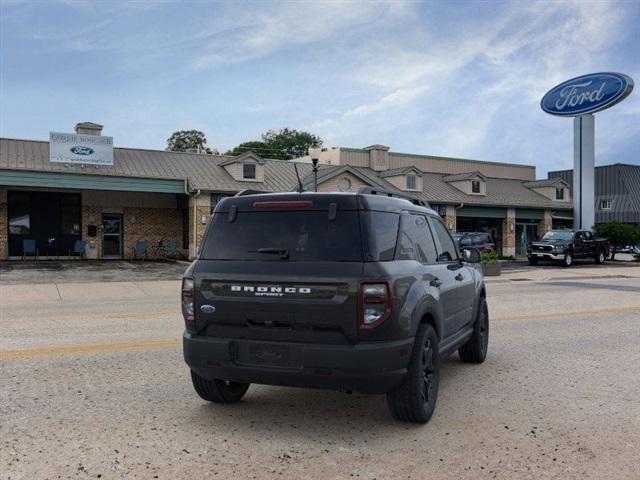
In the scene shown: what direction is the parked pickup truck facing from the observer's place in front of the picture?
facing the viewer and to the left of the viewer

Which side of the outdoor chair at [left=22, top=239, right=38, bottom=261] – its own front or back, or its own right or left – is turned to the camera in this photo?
front

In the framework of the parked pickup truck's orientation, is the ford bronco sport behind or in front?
in front

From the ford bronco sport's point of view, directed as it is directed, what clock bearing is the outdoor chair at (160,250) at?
The outdoor chair is roughly at 10 o'clock from the ford bronco sport.

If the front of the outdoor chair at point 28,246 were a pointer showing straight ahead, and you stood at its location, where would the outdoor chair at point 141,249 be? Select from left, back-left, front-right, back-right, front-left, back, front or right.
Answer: left

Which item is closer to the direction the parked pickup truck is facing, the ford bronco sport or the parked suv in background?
the ford bronco sport

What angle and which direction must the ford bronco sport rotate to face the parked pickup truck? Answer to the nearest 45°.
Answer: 0° — it already faces it

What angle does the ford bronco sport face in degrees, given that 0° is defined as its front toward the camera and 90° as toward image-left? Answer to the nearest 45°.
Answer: approximately 225°

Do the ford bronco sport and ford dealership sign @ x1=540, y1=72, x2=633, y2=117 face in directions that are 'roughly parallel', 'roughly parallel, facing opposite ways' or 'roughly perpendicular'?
roughly parallel, facing opposite ways

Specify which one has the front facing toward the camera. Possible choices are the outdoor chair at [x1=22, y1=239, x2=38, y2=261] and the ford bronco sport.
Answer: the outdoor chair

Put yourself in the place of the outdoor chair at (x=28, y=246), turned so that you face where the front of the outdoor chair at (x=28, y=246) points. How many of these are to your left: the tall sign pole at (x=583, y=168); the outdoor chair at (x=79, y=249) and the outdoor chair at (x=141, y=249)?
3

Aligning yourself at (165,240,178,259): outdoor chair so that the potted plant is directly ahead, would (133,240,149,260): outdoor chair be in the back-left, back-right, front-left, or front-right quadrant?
back-right
